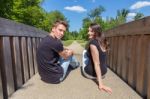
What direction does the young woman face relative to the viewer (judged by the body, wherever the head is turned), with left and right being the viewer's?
facing away from the viewer and to the left of the viewer

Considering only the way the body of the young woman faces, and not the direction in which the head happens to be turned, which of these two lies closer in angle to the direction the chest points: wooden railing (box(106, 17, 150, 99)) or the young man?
the young man

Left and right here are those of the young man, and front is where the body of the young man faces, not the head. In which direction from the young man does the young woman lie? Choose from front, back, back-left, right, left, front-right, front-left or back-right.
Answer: front-right

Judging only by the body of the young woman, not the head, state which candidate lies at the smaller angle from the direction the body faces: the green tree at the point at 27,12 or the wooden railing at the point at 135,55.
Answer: the green tree

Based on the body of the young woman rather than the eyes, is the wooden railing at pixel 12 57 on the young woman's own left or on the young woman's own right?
on the young woman's own left

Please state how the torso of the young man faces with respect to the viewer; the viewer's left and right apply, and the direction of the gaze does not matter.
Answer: facing away from the viewer and to the right of the viewer

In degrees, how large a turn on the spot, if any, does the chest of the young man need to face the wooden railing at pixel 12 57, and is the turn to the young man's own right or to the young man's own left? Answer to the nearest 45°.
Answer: approximately 180°

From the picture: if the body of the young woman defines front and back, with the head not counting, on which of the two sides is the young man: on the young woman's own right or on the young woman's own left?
on the young woman's own left

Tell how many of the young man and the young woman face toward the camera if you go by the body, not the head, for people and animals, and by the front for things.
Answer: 0

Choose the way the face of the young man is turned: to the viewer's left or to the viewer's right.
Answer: to the viewer's right
